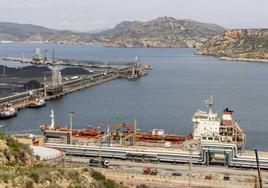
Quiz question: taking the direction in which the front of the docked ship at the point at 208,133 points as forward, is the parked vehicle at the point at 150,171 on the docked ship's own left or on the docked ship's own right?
on the docked ship's own left

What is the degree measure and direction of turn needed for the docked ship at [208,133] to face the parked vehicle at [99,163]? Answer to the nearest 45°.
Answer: approximately 45° to its left

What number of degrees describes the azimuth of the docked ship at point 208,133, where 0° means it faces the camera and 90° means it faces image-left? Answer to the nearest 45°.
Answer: approximately 90°
